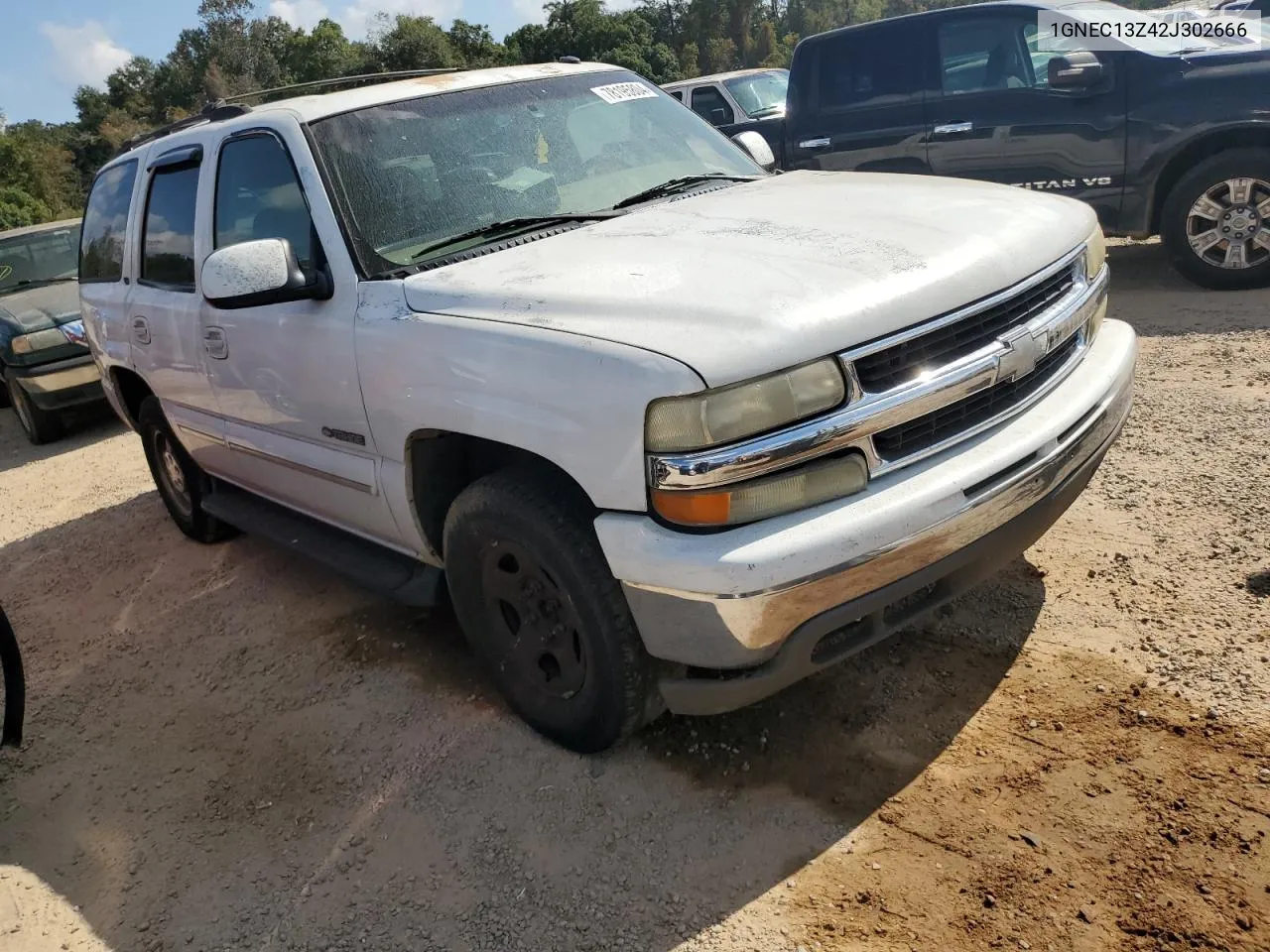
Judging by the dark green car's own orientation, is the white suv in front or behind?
in front

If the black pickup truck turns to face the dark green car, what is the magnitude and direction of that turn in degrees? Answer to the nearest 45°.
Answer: approximately 180°

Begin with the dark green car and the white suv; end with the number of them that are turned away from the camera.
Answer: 0

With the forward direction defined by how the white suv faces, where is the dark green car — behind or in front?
behind

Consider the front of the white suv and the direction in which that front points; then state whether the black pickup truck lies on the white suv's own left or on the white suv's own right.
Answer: on the white suv's own left

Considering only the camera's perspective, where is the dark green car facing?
facing the viewer and to the right of the viewer

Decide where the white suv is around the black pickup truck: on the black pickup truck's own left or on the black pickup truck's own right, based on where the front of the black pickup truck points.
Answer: on the black pickup truck's own right

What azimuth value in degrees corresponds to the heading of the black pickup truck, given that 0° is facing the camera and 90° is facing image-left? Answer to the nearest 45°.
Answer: approximately 270°
